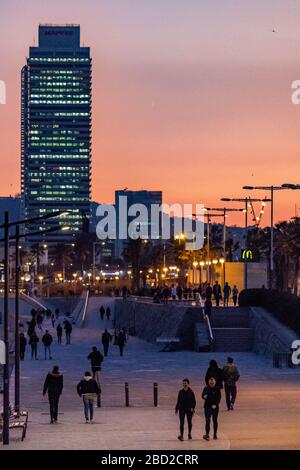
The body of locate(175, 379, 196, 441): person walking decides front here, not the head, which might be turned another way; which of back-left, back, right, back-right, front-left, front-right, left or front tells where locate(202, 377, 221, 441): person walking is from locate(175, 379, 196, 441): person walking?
back-left

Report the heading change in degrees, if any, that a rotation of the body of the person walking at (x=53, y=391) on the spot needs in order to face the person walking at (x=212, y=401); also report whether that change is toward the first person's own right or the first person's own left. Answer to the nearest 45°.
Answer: approximately 135° to the first person's own right

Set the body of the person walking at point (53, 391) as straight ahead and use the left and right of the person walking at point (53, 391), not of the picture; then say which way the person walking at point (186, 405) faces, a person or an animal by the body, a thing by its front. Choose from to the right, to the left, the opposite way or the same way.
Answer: the opposite way

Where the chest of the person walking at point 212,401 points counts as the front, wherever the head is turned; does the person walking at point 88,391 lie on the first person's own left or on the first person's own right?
on the first person's own right

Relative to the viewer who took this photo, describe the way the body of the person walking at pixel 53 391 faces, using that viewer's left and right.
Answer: facing away from the viewer

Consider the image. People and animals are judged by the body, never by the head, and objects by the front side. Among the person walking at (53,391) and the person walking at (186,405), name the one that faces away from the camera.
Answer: the person walking at (53,391)

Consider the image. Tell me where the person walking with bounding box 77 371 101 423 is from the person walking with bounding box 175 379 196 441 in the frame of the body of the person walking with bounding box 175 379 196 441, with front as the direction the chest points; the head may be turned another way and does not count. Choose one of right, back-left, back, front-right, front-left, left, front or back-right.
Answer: back-right

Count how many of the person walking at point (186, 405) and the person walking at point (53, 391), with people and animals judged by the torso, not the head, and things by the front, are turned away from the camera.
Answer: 1

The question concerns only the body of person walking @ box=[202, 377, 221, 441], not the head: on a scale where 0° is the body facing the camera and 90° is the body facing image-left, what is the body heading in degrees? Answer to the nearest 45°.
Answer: approximately 0°

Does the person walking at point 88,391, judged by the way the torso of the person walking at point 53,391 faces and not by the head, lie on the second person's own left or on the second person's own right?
on the second person's own right

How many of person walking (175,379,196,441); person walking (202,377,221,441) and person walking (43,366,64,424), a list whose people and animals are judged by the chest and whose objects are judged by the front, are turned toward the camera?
2

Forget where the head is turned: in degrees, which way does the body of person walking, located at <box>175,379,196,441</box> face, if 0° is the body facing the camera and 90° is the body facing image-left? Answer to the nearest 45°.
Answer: approximately 0°
